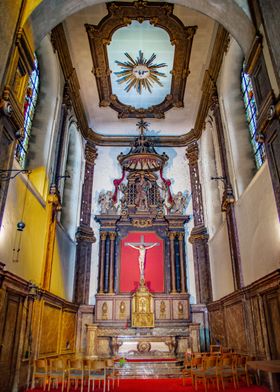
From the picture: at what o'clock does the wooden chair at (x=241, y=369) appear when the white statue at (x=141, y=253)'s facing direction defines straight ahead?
The wooden chair is roughly at 11 o'clock from the white statue.

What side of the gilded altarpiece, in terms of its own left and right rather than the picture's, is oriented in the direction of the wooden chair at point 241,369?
front

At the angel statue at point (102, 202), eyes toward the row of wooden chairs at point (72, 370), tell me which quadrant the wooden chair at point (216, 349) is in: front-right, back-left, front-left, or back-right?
front-left

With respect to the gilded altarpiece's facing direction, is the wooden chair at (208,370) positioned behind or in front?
in front

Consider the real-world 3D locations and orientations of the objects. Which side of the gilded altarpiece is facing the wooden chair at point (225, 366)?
front

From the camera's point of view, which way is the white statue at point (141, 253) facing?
toward the camera

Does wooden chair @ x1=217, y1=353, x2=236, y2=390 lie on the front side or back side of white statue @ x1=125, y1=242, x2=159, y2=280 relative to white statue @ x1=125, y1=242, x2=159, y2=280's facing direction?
on the front side

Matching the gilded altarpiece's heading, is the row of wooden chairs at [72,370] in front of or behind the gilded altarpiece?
in front

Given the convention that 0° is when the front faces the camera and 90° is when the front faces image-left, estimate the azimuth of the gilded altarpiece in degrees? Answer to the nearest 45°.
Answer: approximately 0°
